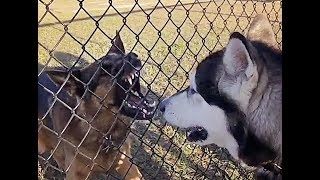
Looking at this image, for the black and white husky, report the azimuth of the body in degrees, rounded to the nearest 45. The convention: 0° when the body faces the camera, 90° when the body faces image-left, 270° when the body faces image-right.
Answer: approximately 90°
